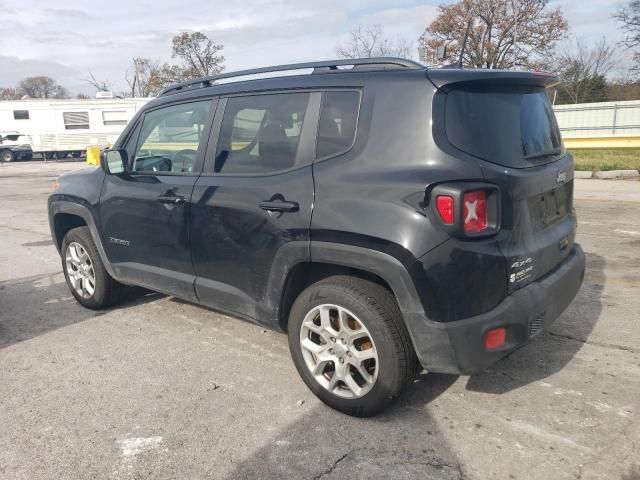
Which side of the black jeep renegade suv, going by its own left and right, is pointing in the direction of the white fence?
right

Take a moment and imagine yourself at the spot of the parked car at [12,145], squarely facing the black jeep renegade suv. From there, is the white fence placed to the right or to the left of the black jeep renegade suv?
left

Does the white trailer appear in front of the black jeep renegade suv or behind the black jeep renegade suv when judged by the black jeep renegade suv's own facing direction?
in front

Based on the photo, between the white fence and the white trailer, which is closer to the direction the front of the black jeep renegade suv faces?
the white trailer

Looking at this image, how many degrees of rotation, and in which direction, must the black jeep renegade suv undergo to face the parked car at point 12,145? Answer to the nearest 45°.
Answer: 0° — it already faces it

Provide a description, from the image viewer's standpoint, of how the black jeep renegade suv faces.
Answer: facing away from the viewer and to the left of the viewer

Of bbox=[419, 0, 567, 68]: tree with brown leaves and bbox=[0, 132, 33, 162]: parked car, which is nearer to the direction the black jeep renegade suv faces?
the parked car

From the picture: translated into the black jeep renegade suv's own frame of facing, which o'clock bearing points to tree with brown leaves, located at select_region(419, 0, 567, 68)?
The tree with brown leaves is roughly at 2 o'clock from the black jeep renegade suv.
